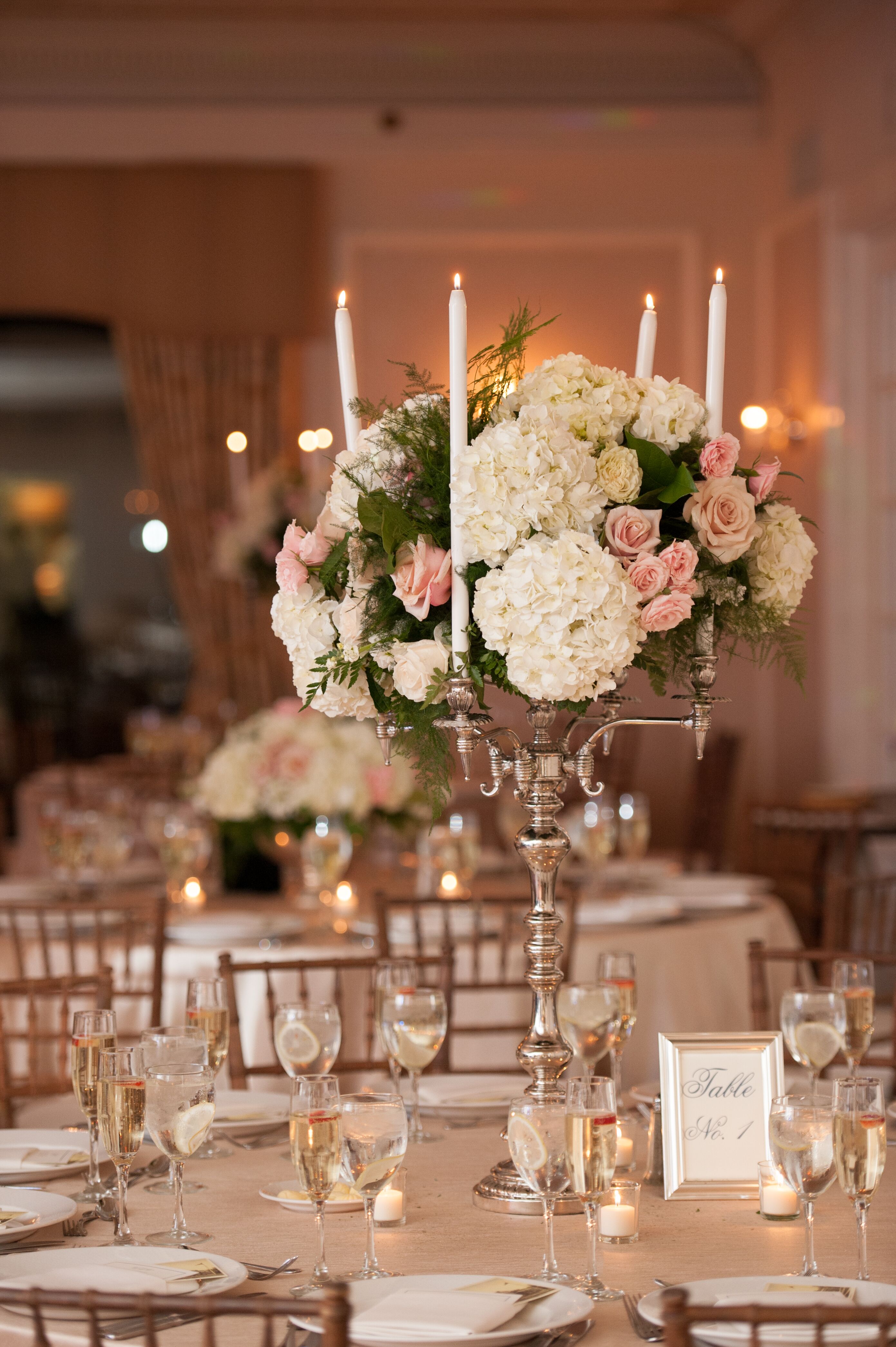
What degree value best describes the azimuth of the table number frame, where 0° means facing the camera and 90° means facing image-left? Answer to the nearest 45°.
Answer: approximately 0°

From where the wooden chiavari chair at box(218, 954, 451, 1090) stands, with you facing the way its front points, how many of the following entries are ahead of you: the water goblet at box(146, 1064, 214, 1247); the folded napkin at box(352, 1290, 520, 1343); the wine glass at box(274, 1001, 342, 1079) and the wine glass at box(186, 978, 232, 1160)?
4

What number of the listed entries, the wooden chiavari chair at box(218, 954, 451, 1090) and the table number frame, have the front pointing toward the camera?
2
